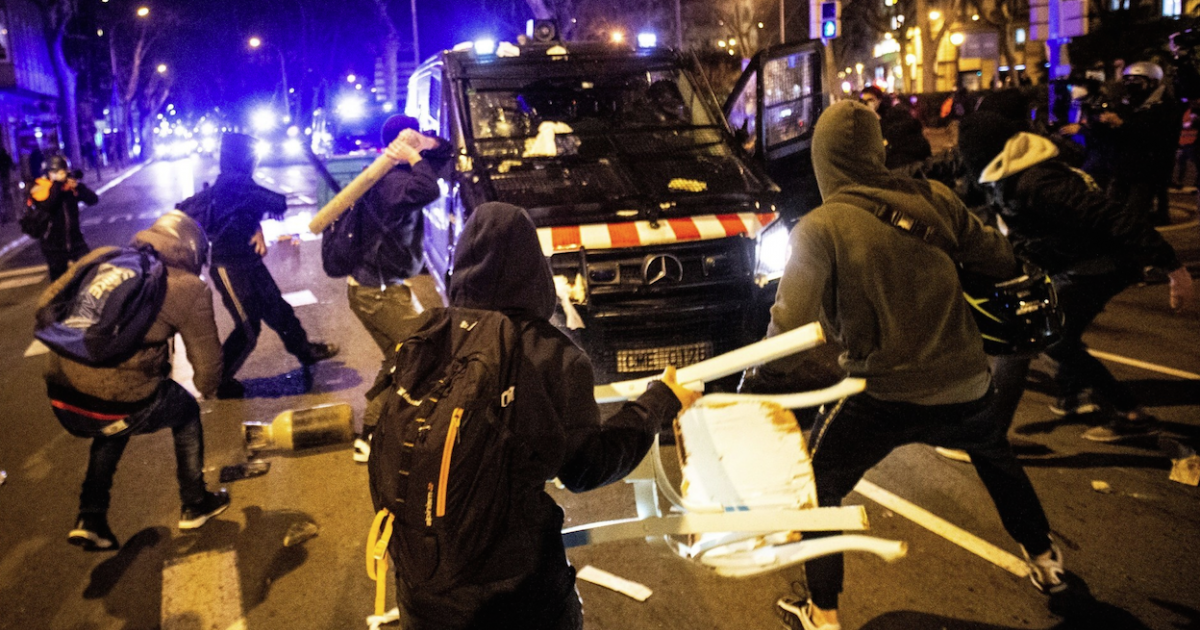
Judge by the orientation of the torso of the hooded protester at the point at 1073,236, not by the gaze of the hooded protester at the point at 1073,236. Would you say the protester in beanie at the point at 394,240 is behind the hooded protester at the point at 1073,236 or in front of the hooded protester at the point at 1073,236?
in front

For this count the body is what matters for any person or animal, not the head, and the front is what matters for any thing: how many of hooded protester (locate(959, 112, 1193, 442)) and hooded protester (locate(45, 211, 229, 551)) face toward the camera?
0

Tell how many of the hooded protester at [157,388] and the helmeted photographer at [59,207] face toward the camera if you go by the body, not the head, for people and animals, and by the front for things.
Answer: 1

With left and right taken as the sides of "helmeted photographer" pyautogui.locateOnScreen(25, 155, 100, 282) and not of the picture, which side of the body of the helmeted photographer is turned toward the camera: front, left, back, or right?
front

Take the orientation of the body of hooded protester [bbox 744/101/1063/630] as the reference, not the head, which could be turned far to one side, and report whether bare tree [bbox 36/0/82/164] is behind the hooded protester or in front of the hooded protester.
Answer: in front

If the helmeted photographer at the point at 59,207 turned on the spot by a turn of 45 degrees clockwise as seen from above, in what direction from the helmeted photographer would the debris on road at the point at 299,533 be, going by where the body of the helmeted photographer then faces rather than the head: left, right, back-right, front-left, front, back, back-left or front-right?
front-left

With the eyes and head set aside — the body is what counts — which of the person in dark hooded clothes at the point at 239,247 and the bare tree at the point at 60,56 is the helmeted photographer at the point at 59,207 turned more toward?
the person in dark hooded clothes

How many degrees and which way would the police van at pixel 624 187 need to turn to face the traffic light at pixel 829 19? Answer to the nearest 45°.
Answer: approximately 135° to its left

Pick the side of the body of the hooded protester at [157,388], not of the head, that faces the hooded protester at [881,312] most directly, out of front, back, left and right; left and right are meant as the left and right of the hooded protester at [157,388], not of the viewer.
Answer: right

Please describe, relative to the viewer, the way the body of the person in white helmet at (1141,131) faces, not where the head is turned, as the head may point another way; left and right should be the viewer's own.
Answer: facing the viewer and to the left of the viewer

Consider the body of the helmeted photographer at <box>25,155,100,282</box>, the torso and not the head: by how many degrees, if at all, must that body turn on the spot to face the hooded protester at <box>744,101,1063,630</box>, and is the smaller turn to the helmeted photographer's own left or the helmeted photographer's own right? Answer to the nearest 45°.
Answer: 0° — they already face them

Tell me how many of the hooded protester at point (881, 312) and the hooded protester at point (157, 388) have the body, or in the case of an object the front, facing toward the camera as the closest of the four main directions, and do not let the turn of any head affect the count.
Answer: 0

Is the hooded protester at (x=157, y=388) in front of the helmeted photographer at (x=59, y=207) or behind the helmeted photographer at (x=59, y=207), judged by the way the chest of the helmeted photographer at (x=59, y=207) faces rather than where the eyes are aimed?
in front

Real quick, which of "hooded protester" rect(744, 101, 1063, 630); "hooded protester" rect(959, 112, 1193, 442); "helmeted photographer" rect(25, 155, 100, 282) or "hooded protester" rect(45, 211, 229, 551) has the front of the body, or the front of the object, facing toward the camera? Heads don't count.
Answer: "helmeted photographer" rect(25, 155, 100, 282)
